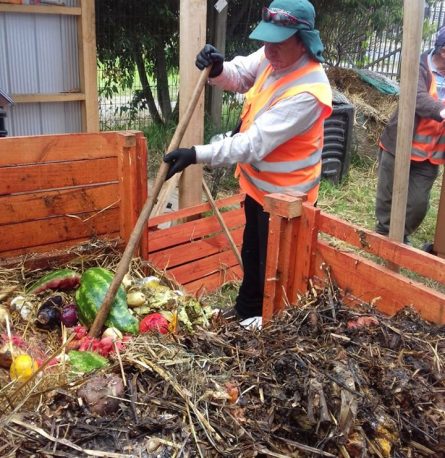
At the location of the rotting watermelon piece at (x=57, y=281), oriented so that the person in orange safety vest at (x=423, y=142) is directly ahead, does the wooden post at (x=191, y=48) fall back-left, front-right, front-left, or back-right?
front-left

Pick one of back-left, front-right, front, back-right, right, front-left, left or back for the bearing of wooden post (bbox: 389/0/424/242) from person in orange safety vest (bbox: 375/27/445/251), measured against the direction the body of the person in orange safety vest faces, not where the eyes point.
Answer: front-right

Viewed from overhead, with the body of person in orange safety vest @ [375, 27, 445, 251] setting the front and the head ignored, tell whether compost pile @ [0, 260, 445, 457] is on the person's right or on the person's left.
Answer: on the person's right

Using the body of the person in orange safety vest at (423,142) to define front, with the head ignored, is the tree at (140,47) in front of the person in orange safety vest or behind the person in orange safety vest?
behind

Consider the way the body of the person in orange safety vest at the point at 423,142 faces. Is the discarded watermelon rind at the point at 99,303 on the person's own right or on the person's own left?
on the person's own right

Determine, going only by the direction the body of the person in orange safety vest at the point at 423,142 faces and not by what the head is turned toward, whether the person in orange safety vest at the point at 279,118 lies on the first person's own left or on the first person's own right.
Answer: on the first person's own right

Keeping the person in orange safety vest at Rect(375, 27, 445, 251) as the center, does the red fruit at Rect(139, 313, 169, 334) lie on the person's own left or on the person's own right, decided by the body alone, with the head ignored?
on the person's own right

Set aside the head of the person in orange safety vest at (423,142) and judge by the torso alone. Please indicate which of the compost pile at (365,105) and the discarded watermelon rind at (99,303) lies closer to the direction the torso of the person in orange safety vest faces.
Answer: the discarded watermelon rind

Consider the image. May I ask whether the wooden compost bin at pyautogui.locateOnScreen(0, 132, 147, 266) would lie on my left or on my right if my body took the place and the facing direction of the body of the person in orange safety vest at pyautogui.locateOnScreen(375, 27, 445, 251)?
on my right

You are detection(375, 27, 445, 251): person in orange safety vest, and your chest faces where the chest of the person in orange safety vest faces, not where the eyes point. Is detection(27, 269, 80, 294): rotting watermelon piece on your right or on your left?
on your right

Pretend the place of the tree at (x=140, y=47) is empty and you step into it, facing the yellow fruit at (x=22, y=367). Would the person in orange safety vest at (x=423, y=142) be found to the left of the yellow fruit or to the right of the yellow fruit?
left

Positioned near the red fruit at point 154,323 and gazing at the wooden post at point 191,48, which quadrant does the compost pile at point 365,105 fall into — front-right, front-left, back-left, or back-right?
front-right
